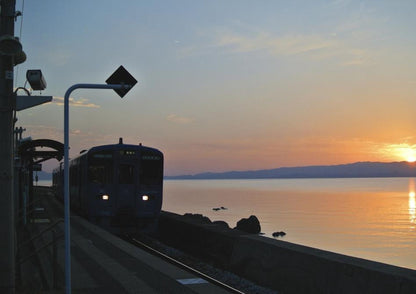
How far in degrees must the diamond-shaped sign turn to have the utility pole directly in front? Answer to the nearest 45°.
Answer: approximately 90° to its left

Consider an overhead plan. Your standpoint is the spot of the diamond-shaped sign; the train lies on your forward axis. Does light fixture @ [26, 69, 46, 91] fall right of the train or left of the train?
left

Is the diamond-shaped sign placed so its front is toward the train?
yes

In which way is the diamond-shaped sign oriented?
away from the camera

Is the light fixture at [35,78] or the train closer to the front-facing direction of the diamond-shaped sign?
the train

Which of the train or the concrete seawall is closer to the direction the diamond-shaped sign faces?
the train
